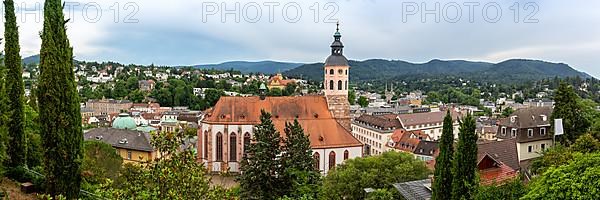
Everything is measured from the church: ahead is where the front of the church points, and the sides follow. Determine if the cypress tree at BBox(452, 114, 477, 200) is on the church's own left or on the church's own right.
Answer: on the church's own right

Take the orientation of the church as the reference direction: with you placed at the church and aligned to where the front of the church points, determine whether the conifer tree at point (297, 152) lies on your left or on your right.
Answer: on your right

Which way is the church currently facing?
to the viewer's right

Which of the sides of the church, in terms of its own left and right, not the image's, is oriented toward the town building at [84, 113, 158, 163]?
back

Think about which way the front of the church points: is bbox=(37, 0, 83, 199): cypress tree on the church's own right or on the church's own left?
on the church's own right

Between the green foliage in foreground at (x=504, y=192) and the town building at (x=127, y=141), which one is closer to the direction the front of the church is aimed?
the green foliage in foreground

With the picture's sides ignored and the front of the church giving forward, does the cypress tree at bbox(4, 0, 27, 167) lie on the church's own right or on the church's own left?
on the church's own right

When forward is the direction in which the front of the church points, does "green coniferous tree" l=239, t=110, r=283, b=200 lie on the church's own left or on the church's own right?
on the church's own right

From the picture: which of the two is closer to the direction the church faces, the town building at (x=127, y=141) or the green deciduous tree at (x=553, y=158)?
the green deciduous tree
